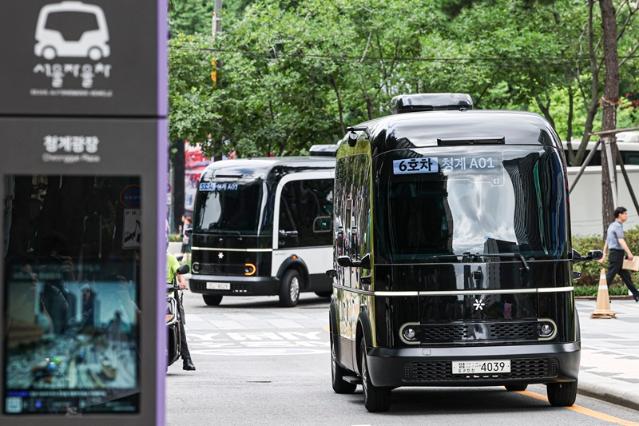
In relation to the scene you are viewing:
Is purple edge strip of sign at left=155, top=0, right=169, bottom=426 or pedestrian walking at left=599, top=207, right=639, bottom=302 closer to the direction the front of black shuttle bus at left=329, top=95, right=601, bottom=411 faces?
the purple edge strip of sign

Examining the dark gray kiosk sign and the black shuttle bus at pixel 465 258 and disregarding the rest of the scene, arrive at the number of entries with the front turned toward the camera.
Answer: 2

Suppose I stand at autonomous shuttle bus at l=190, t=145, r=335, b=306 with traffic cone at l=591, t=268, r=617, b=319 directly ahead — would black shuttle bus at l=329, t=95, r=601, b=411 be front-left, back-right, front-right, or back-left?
front-right

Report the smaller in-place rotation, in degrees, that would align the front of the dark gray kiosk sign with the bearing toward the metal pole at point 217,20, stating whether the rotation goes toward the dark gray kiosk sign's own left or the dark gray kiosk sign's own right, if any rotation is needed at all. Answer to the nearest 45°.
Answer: approximately 180°

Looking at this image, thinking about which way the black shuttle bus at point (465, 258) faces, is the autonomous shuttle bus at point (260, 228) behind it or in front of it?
behind

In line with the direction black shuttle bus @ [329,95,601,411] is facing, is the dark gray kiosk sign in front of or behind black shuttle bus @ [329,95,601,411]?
in front

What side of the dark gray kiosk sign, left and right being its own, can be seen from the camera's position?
front

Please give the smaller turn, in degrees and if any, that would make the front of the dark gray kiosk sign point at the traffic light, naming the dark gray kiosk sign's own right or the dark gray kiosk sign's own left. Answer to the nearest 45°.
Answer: approximately 180°

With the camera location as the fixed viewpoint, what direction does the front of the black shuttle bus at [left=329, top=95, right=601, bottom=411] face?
facing the viewer
